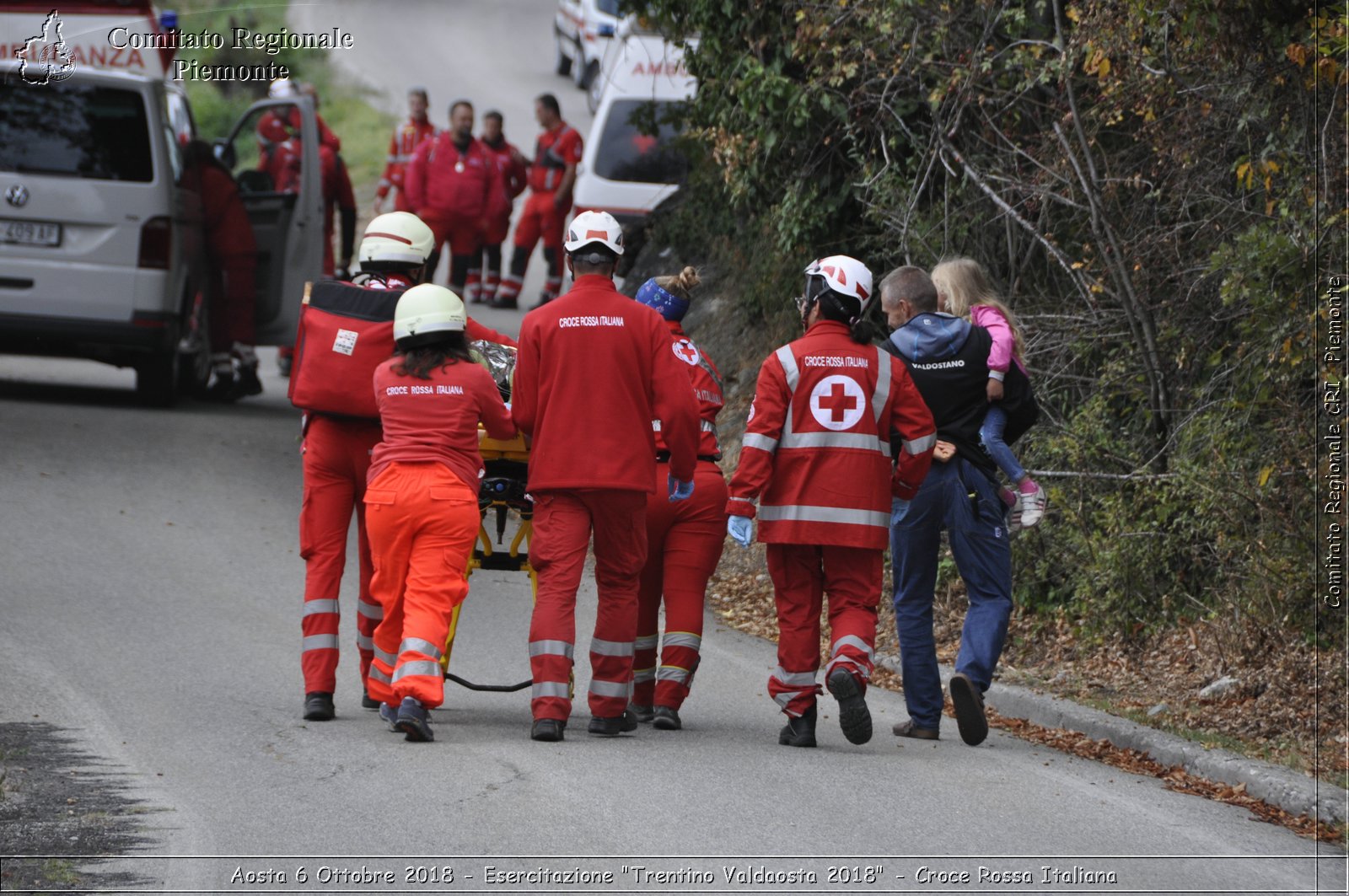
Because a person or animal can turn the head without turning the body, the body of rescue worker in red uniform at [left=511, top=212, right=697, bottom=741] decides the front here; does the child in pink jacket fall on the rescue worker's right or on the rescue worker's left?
on the rescue worker's right

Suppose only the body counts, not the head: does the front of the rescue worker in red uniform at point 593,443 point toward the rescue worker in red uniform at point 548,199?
yes

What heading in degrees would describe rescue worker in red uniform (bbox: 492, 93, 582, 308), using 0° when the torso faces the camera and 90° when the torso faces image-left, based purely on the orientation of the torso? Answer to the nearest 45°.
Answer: approximately 45°

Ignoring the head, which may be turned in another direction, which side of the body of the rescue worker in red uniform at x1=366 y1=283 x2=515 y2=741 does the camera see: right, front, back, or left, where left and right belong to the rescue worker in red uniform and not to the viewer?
back

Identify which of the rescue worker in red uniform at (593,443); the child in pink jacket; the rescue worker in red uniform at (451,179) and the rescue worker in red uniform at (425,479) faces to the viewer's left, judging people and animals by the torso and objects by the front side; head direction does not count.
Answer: the child in pink jacket

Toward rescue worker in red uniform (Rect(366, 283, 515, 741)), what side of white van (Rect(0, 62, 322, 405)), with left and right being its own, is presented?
back

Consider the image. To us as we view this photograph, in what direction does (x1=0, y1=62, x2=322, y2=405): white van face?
facing away from the viewer

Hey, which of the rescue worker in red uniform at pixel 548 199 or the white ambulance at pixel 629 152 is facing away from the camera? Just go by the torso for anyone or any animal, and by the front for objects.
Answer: the white ambulance

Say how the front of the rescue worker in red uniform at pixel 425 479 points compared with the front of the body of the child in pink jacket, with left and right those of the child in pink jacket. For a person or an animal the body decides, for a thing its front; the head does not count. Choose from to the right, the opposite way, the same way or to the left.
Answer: to the right

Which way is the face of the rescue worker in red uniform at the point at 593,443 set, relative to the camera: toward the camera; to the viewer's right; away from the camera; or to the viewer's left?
away from the camera

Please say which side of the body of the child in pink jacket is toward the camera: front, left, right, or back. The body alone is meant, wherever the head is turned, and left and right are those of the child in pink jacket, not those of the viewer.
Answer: left

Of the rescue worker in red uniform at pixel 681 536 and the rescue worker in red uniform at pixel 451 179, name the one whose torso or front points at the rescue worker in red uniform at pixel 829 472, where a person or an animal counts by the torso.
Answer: the rescue worker in red uniform at pixel 451 179
